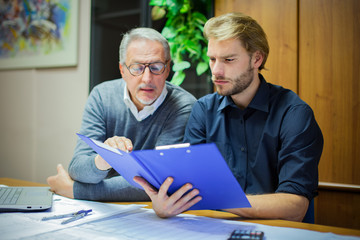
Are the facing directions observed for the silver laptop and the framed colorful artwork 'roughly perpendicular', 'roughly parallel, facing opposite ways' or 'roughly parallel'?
roughly perpendicular

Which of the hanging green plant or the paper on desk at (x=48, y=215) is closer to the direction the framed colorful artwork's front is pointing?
the paper on desk

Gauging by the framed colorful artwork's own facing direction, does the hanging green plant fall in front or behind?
in front

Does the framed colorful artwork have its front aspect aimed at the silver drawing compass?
yes

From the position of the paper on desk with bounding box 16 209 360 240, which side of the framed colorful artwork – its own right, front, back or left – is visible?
front
